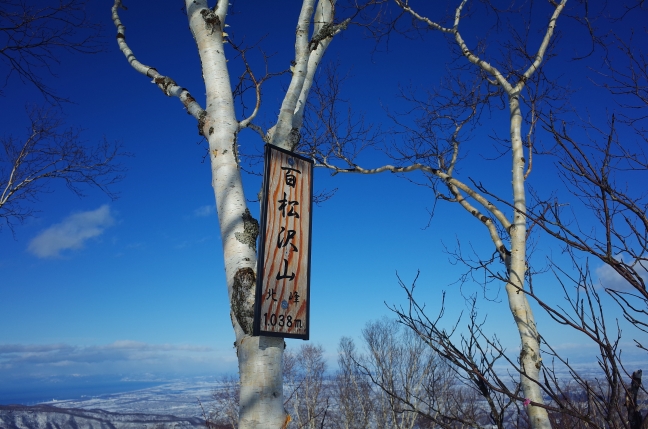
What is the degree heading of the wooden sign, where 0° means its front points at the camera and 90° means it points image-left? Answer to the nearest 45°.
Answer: approximately 315°
